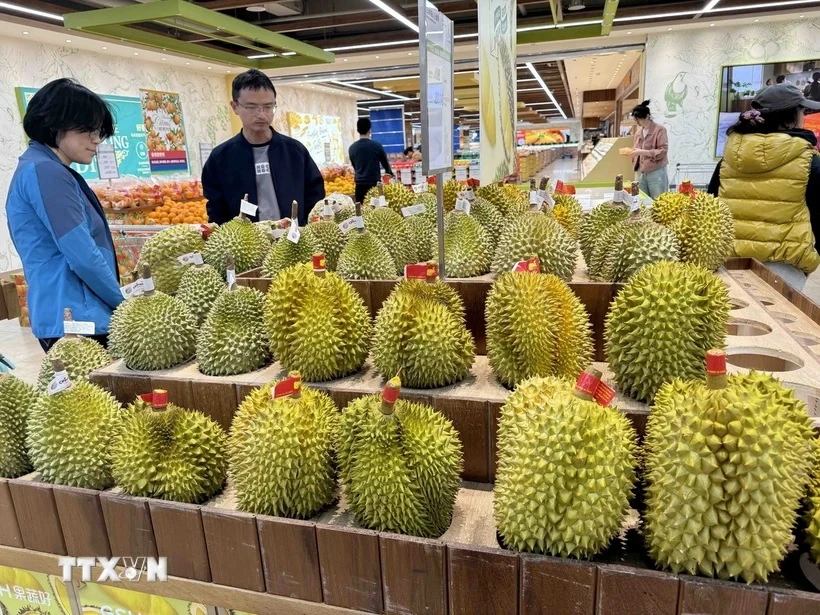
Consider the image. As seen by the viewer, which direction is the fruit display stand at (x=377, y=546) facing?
toward the camera

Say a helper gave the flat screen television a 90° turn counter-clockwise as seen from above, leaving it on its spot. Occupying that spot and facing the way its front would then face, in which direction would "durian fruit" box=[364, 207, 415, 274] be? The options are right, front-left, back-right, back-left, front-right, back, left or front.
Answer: right

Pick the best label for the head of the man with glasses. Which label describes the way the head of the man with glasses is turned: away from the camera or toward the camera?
toward the camera

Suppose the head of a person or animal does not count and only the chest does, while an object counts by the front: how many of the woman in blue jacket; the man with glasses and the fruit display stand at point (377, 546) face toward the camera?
2

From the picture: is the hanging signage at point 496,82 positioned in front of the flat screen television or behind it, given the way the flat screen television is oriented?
in front

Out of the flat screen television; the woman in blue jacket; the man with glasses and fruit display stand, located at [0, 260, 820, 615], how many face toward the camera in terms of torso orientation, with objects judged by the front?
3

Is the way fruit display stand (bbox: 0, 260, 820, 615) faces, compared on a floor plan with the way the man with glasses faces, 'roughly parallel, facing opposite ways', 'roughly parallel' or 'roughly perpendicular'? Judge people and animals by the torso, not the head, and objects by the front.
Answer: roughly parallel

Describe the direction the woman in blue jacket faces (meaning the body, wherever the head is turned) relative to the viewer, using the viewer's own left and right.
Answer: facing to the right of the viewer

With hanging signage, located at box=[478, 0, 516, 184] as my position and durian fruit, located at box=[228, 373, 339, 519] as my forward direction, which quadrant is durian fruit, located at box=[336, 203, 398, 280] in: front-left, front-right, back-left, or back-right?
front-right

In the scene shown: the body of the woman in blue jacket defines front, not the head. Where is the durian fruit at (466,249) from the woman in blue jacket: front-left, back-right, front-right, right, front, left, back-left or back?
front-right

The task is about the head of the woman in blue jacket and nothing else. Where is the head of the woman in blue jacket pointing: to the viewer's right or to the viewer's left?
to the viewer's right

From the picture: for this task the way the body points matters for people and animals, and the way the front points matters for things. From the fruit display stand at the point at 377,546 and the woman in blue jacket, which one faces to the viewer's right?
the woman in blue jacket

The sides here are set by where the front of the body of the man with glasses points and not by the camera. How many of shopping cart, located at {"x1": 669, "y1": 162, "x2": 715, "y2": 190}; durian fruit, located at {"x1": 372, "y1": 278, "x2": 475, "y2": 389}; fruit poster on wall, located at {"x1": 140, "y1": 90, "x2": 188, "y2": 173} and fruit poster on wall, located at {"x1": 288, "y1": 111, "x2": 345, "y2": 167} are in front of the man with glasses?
1

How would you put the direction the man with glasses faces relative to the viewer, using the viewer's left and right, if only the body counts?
facing the viewer

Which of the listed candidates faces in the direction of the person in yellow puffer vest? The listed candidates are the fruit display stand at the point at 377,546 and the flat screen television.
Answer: the flat screen television
